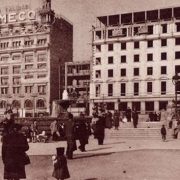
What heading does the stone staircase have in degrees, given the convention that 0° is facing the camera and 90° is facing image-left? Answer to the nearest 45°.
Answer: approximately 0°

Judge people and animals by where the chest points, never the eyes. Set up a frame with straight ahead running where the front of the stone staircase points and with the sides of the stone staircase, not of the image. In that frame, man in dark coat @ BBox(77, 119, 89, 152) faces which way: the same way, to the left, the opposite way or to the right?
the opposite way

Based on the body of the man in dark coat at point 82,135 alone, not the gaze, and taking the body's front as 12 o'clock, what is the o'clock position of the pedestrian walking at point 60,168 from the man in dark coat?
The pedestrian walking is roughly at 6 o'clock from the man in dark coat.

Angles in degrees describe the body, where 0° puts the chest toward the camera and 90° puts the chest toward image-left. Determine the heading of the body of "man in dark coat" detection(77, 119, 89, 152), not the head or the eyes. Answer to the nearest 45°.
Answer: approximately 180°

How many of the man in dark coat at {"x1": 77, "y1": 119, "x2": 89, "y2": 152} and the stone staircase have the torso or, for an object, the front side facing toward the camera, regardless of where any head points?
1

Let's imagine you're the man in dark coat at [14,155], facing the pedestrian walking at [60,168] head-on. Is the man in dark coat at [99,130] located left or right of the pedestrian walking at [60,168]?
left
